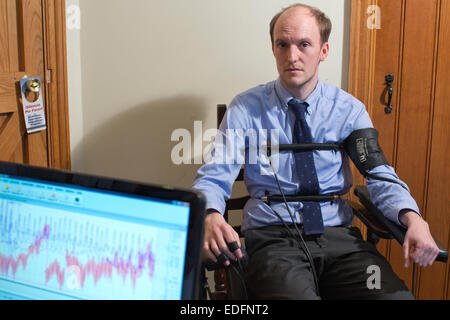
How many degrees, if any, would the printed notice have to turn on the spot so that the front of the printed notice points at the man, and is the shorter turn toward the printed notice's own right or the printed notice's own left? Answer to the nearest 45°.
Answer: approximately 45° to the printed notice's own left

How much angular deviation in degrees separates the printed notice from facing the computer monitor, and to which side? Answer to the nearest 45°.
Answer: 0° — it already faces it

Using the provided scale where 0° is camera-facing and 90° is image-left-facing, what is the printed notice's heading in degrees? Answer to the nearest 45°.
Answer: approximately 0°

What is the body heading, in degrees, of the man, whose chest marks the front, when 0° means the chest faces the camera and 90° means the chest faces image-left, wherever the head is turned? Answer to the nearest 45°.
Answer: approximately 0°

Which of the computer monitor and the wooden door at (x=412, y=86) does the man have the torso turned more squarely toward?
the computer monitor

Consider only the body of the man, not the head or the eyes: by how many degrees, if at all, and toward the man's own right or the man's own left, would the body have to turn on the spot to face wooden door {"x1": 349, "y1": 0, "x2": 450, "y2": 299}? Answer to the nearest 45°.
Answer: approximately 135° to the man's own left

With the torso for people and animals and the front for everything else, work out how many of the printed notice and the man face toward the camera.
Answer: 2
